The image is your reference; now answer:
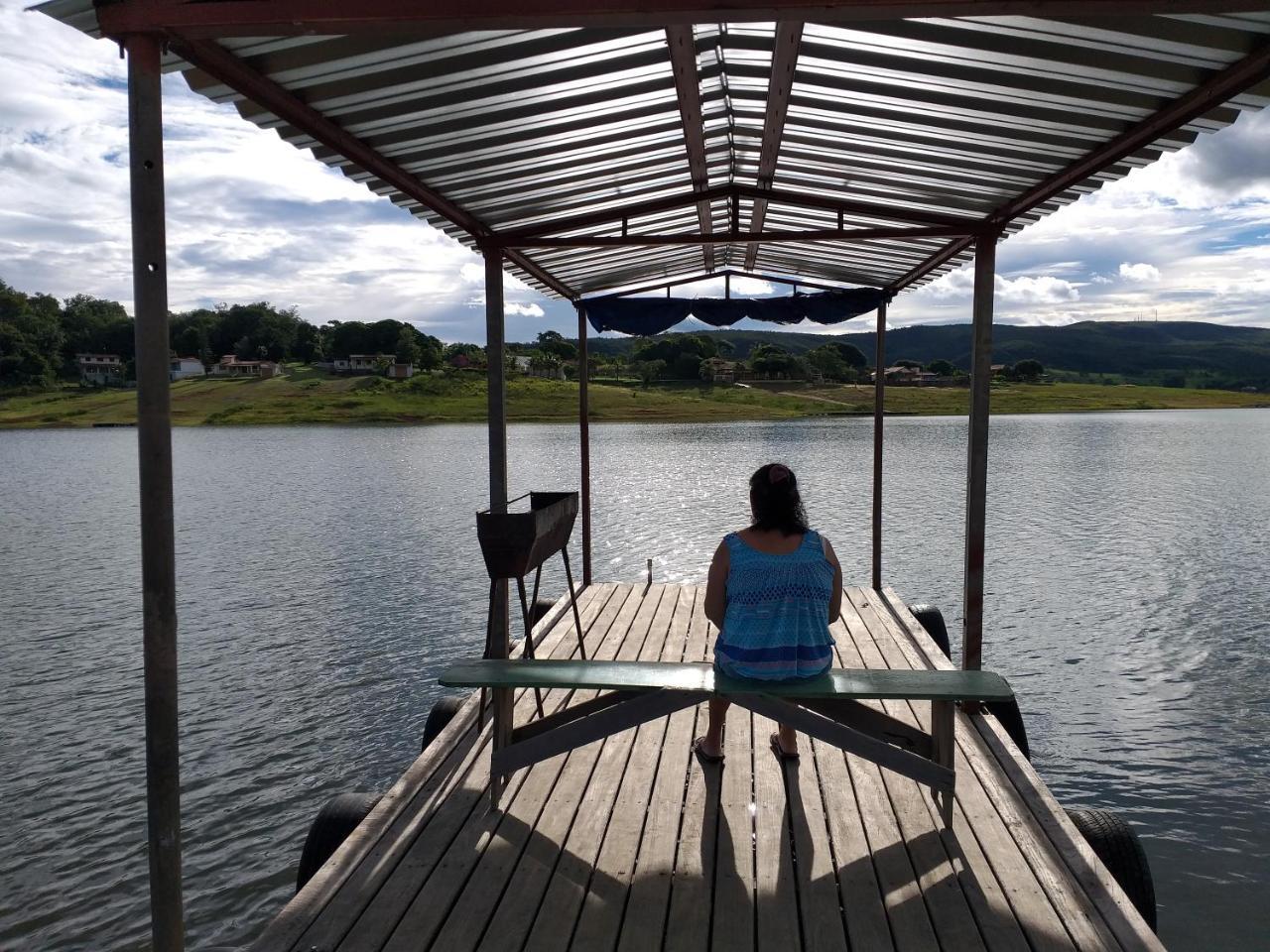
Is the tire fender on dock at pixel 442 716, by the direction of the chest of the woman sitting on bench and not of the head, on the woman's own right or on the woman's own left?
on the woman's own left

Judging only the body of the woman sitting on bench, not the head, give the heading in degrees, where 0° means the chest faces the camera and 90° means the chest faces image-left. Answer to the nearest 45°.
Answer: approximately 180°

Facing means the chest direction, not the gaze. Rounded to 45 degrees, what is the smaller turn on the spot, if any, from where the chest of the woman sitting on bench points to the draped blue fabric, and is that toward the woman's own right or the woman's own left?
0° — they already face it

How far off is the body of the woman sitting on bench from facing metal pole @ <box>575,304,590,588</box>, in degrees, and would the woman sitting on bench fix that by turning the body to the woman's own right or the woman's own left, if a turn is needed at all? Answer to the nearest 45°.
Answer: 0° — they already face it

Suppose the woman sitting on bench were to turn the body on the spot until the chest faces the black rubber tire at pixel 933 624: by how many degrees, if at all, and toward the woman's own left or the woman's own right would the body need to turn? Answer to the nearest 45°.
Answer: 0° — they already face it

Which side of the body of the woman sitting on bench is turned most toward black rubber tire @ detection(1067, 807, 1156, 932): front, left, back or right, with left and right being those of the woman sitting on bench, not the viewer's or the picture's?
right

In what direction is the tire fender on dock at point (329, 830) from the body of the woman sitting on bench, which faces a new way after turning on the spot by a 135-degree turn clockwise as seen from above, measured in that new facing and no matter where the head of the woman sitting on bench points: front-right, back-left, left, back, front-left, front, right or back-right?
back-right

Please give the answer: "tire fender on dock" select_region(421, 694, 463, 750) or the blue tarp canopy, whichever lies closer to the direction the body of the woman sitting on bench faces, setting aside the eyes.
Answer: the blue tarp canopy

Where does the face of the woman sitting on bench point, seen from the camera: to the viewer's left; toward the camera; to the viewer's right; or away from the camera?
away from the camera
